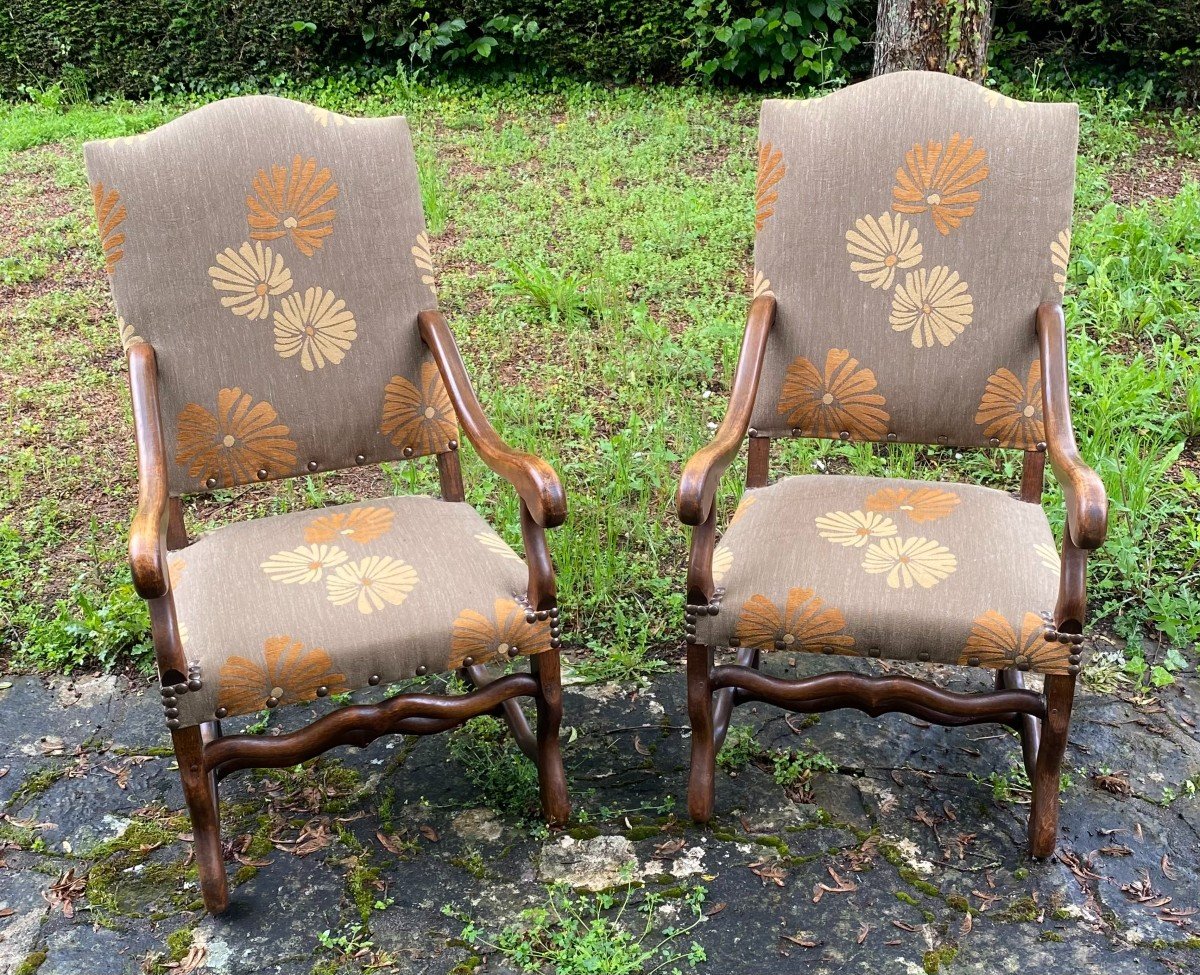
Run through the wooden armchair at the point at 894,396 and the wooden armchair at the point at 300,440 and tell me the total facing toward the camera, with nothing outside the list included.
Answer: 2

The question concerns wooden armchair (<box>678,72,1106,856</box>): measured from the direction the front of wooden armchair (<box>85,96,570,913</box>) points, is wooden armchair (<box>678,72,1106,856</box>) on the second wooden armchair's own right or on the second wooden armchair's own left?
on the second wooden armchair's own left

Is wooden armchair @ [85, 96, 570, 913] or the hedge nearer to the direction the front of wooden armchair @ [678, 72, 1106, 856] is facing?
the wooden armchair

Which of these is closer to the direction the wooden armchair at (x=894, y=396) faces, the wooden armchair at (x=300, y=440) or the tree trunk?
the wooden armchair

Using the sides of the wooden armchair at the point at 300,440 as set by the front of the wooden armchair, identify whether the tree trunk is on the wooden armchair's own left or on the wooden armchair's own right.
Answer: on the wooden armchair's own left

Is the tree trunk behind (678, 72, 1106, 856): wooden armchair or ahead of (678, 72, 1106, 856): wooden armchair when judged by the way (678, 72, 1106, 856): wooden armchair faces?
behind

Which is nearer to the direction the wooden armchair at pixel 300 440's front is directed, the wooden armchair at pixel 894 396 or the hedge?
the wooden armchair

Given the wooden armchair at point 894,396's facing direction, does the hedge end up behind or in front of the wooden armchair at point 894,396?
behind

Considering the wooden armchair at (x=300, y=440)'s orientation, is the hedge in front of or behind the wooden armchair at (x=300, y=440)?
behind

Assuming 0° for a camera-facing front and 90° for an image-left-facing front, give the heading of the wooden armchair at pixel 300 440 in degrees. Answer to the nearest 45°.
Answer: approximately 0°
